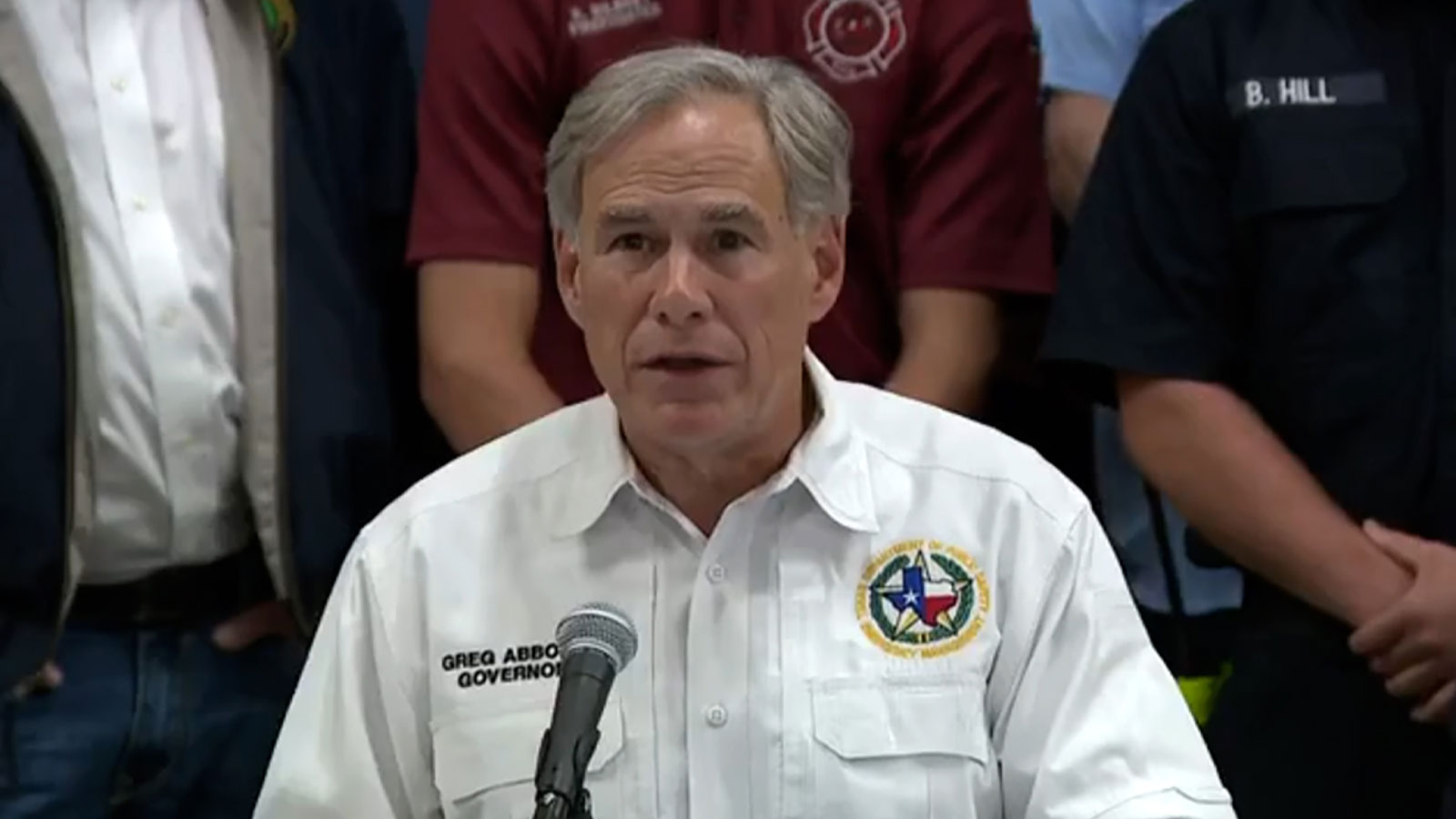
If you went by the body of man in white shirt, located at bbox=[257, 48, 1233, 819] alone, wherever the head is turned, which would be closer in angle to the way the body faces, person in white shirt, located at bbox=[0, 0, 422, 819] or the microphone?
the microphone

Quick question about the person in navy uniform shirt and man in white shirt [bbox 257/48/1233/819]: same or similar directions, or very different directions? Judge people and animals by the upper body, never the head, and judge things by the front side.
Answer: same or similar directions

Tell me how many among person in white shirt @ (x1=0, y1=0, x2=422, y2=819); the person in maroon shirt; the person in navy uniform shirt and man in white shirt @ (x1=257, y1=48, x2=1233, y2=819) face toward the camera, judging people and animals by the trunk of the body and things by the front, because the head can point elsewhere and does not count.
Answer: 4

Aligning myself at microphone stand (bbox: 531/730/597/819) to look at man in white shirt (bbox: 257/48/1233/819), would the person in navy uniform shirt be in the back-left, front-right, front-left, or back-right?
front-right

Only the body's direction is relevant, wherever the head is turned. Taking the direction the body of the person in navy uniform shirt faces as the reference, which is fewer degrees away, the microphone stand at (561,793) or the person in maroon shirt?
the microphone stand

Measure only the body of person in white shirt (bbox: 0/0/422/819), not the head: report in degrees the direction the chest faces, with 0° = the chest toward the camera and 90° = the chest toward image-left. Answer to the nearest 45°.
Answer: approximately 0°

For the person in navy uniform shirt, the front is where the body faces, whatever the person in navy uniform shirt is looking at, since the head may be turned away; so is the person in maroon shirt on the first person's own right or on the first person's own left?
on the first person's own right

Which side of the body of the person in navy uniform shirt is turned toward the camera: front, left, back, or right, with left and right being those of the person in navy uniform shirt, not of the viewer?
front

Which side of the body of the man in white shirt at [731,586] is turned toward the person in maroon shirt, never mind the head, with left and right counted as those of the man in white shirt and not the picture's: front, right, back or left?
back

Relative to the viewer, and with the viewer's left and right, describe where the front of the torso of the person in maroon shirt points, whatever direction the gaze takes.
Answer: facing the viewer

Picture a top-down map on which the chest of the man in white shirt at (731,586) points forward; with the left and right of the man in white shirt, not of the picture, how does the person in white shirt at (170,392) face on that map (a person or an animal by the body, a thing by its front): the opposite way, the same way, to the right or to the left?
the same way

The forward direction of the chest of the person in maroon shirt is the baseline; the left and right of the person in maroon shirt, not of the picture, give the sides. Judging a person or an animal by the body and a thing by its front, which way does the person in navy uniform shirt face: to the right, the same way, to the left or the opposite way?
the same way

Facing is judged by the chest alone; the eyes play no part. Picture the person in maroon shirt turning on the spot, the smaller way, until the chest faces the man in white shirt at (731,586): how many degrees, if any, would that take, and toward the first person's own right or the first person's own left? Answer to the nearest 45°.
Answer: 0° — they already face them

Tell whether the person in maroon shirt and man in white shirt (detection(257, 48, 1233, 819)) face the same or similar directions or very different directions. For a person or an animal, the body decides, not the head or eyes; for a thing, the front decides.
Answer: same or similar directions

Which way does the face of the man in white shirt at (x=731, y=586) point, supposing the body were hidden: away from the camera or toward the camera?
toward the camera

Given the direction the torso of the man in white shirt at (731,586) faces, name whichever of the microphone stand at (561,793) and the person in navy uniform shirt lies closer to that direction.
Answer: the microphone stand

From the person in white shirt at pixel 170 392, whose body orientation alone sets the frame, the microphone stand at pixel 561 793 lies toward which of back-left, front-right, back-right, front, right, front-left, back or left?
front
